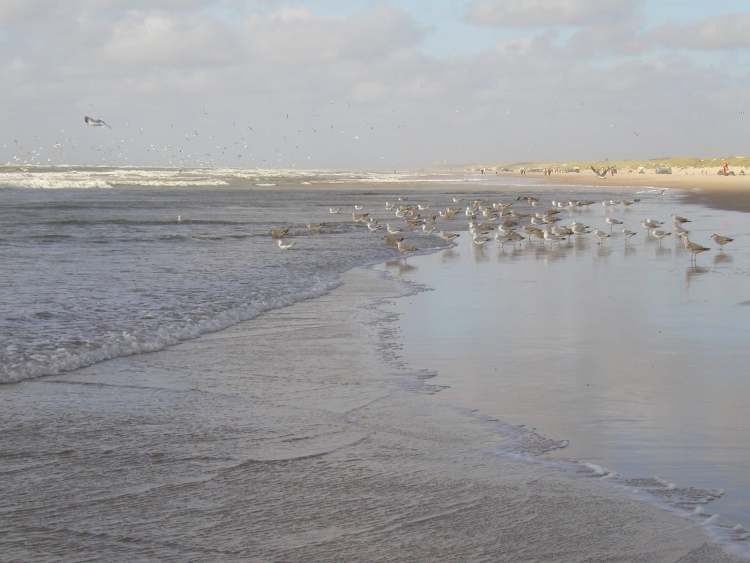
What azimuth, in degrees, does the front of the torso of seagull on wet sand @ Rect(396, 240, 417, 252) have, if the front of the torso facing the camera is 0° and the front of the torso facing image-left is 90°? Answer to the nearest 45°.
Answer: approximately 90°

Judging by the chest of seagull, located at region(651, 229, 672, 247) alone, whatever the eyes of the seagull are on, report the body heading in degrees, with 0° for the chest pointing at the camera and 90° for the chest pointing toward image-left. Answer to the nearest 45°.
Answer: approximately 90°

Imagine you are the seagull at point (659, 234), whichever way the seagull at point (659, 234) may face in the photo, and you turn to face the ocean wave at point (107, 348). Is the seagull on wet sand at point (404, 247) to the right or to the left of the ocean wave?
right

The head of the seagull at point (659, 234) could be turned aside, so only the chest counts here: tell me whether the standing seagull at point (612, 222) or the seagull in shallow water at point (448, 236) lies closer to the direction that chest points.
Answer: the seagull in shallow water

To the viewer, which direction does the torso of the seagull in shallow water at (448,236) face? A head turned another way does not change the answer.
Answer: to the viewer's left
